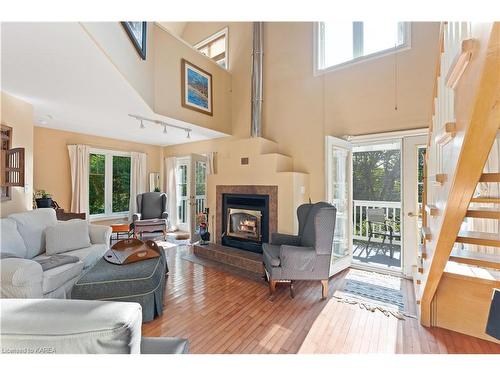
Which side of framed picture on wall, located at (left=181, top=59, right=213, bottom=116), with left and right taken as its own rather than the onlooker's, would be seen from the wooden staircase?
front

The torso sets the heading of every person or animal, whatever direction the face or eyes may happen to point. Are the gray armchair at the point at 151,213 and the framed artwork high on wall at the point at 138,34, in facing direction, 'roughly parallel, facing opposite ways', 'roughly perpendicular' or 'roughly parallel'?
roughly perpendicular

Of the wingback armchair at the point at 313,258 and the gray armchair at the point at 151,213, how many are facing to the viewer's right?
0

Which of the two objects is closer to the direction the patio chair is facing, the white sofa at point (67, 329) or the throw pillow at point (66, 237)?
the white sofa

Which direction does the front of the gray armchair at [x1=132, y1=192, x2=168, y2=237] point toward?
toward the camera

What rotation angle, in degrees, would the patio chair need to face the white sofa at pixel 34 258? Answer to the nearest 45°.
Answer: approximately 90° to its right

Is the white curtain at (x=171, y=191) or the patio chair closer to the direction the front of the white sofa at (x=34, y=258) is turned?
the patio chair

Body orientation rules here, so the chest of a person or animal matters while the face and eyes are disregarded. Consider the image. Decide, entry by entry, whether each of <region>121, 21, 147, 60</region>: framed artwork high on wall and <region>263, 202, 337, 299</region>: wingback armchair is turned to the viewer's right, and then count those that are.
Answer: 1

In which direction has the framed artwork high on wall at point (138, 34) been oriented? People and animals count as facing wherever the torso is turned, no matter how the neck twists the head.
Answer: to the viewer's right

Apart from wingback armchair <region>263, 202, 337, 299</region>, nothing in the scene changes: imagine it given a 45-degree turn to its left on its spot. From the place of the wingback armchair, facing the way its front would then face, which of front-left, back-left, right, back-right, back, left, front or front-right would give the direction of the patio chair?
back-left
